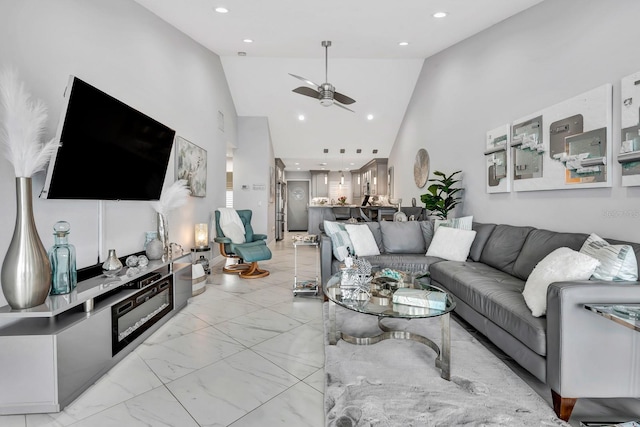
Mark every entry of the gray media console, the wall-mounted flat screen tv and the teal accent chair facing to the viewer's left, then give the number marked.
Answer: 0

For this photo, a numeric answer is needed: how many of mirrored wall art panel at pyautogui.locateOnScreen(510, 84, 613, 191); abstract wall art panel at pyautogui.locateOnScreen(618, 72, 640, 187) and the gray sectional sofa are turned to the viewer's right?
0

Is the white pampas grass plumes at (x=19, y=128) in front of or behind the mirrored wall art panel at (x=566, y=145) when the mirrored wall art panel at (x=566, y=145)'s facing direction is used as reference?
in front

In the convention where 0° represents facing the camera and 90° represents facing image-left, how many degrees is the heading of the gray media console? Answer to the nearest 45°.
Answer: approximately 315°

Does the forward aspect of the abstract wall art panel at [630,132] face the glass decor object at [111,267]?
yes

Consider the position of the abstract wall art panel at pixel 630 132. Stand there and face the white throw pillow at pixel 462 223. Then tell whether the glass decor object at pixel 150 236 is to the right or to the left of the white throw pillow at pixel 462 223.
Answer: left

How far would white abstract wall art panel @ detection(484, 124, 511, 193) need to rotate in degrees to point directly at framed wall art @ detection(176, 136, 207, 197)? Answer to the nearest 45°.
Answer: approximately 45° to its right

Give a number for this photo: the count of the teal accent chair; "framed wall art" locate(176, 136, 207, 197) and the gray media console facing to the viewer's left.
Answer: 0

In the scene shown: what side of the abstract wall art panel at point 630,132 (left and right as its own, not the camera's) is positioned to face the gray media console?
front

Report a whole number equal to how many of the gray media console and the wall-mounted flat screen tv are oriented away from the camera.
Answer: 0

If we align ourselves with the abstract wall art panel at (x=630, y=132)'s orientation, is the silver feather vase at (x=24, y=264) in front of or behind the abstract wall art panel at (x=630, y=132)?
in front
